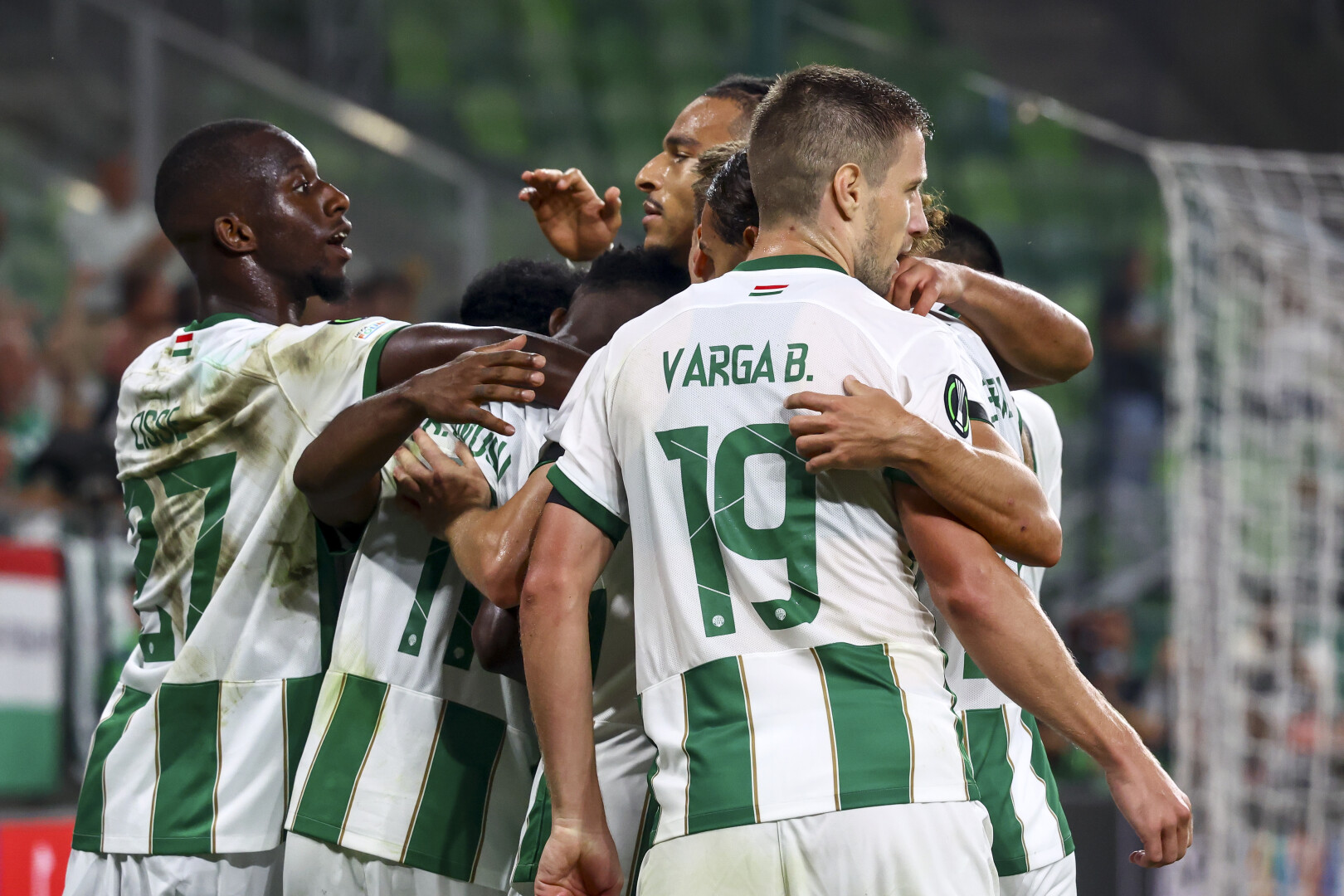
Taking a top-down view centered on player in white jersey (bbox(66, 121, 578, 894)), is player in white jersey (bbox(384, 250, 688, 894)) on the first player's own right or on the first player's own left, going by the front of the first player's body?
on the first player's own right

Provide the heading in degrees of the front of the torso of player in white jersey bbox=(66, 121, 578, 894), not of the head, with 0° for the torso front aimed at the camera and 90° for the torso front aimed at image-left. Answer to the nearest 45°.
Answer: approximately 225°

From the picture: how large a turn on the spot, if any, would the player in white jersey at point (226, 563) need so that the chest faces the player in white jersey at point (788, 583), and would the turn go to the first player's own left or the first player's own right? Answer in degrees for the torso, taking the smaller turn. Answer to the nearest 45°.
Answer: approximately 90° to the first player's own right

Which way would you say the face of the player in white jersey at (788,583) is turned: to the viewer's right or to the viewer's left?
to the viewer's right

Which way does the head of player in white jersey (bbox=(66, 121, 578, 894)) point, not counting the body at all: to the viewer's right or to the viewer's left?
to the viewer's right

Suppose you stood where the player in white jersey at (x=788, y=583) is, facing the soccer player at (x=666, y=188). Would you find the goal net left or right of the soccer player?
right
